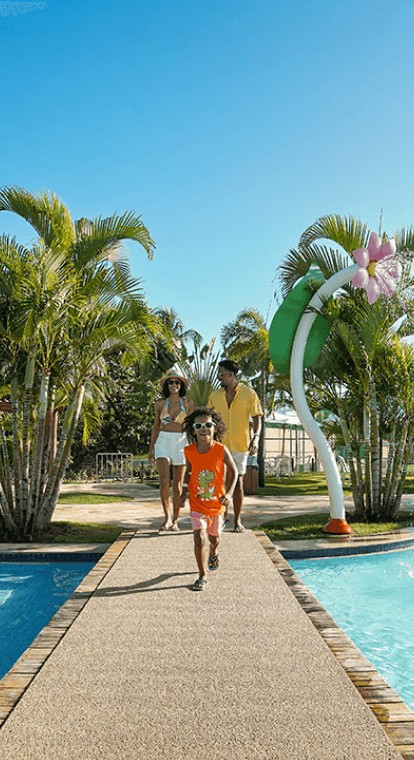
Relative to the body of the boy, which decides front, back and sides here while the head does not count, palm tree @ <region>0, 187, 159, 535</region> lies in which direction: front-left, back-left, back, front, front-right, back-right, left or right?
back-right

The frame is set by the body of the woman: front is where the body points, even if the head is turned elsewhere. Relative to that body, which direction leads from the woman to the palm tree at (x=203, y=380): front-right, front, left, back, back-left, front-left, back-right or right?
back

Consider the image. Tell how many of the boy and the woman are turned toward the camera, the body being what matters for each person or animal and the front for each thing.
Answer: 2

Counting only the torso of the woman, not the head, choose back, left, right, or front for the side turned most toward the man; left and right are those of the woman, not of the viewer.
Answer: left

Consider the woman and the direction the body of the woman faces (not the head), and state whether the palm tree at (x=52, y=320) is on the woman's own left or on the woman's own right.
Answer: on the woman's own right

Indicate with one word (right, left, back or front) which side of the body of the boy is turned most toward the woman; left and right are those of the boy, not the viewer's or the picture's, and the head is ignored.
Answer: back

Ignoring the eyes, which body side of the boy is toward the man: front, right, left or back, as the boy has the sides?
back

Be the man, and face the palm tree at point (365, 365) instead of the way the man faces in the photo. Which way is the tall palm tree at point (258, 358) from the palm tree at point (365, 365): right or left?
left

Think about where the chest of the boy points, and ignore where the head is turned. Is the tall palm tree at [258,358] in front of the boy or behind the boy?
behind

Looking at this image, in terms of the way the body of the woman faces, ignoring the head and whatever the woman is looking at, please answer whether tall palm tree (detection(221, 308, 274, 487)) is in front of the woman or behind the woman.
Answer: behind

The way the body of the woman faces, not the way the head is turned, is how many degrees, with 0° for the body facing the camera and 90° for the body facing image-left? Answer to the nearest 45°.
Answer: approximately 0°
